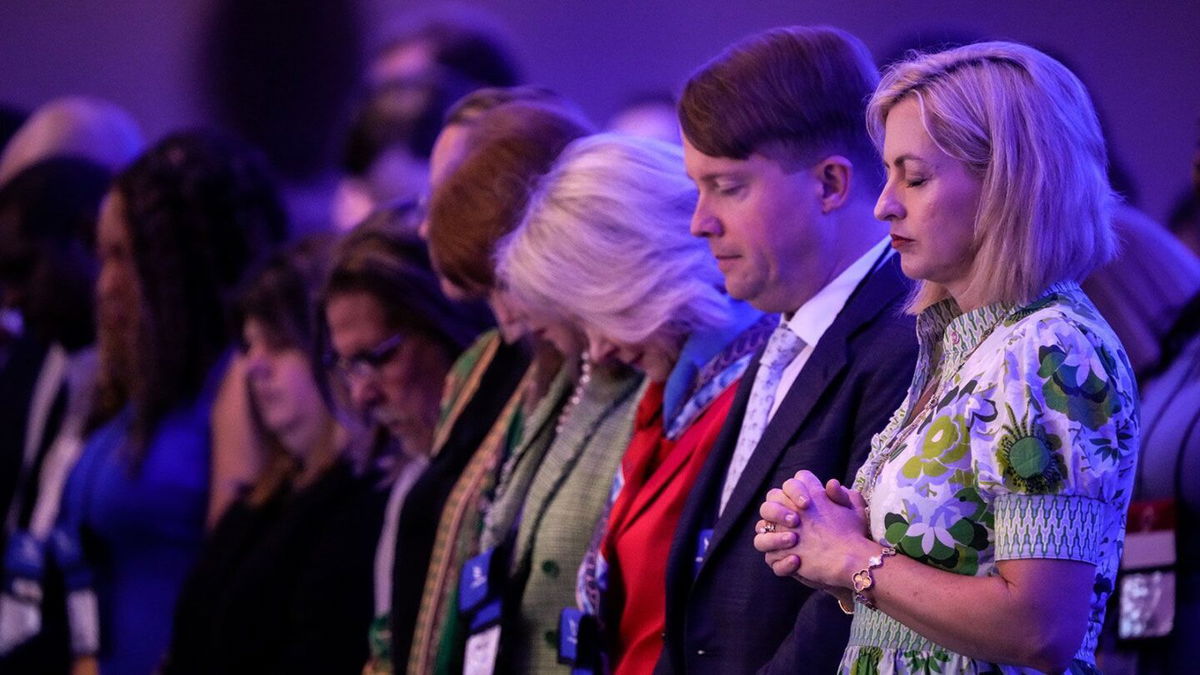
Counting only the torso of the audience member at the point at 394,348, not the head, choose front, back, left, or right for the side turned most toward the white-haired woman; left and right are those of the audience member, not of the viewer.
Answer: left

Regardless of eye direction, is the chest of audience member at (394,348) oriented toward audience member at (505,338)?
no

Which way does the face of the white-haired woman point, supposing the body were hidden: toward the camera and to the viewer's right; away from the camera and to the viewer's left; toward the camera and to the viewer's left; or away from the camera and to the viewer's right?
toward the camera and to the viewer's left

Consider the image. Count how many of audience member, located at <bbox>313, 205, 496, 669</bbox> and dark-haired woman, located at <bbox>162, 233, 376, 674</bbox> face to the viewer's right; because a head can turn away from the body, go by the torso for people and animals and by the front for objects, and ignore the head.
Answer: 0

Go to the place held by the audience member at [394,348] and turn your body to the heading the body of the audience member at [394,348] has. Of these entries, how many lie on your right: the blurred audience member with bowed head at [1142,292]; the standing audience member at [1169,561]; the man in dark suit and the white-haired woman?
0

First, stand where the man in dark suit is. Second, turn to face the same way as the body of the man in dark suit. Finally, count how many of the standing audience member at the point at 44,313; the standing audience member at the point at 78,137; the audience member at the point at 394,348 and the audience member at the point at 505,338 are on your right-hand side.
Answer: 4

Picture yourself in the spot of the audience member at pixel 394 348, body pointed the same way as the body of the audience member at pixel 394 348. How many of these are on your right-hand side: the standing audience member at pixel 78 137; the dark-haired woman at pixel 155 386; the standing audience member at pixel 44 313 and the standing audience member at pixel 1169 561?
3

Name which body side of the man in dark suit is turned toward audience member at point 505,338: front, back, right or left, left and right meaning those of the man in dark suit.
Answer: right

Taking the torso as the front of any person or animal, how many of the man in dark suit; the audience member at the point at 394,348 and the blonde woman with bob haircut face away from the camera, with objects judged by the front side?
0

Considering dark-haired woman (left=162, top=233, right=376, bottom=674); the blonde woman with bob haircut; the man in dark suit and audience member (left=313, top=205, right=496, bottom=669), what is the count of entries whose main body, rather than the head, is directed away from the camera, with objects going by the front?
0

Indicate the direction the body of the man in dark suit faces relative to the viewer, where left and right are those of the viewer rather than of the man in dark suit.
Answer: facing the viewer and to the left of the viewer

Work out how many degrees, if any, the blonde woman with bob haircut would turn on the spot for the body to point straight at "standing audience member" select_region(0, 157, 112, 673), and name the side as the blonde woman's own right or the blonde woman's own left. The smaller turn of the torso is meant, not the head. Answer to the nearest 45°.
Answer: approximately 45° to the blonde woman's own right

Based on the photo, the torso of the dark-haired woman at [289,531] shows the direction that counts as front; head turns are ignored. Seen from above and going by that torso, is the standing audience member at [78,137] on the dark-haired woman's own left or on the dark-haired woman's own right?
on the dark-haired woman's own right

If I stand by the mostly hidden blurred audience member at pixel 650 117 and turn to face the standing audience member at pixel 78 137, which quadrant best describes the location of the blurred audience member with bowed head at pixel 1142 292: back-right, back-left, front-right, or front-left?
back-left

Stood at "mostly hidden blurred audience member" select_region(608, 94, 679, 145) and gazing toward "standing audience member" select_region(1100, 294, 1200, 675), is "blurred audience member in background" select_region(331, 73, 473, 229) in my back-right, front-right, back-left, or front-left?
back-right

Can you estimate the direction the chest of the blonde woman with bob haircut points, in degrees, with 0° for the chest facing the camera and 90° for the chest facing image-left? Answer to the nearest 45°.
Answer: approximately 90°

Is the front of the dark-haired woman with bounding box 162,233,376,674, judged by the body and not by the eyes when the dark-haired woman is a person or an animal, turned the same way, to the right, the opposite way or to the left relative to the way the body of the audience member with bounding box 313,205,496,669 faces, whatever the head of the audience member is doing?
the same way
